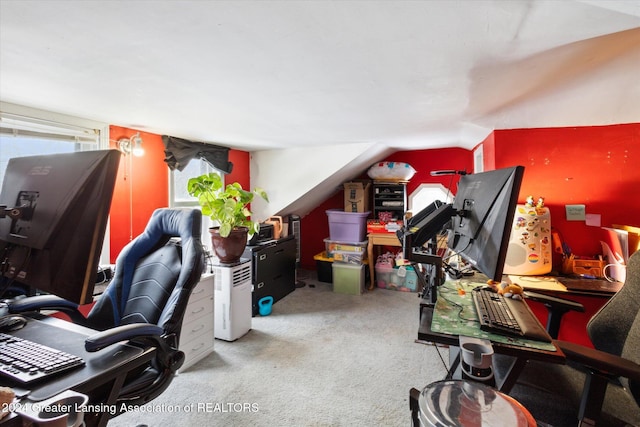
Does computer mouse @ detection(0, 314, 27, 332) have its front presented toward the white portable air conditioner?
no

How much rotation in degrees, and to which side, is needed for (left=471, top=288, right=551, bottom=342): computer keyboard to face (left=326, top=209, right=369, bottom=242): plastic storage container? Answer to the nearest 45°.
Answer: approximately 135° to its left

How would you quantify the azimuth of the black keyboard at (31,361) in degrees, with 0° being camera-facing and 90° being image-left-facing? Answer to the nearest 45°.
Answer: approximately 225°

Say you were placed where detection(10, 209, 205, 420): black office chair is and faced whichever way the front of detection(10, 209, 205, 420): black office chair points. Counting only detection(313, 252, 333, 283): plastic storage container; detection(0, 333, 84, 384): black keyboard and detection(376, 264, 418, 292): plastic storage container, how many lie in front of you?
1

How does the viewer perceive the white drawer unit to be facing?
facing the viewer and to the right of the viewer

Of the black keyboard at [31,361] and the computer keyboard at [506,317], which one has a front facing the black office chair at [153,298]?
the black keyboard

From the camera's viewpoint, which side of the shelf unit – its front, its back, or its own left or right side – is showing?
front
